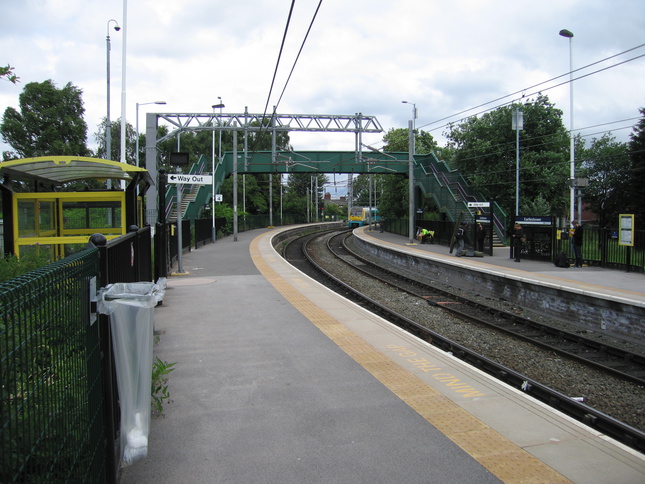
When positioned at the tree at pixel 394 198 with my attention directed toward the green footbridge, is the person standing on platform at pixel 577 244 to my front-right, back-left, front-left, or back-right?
front-left

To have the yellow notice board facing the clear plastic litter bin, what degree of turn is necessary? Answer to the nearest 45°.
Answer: approximately 45° to its left

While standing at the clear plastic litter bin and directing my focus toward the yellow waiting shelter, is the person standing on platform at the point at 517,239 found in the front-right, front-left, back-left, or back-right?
front-right

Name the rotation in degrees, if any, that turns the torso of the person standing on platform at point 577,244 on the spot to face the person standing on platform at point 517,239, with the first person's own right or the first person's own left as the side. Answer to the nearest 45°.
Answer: approximately 45° to the first person's own right

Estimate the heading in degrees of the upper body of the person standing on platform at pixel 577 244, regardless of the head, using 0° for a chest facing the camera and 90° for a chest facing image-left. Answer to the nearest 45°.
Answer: approximately 90°

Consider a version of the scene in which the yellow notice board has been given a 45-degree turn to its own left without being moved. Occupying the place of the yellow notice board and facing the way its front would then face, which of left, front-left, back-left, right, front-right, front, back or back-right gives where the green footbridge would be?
back-right

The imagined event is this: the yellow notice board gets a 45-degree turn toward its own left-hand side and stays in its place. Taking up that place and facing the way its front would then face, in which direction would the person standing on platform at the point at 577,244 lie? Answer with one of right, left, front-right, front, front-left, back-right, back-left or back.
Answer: back-right

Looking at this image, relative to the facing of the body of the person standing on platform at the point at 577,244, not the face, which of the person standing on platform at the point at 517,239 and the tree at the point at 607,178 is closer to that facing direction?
the person standing on platform

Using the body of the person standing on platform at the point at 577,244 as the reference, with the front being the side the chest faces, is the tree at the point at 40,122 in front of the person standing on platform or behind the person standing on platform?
in front

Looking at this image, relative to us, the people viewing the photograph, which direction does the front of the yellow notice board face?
facing the viewer and to the left of the viewer
